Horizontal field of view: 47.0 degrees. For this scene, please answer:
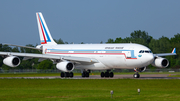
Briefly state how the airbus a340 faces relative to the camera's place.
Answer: facing the viewer and to the right of the viewer
